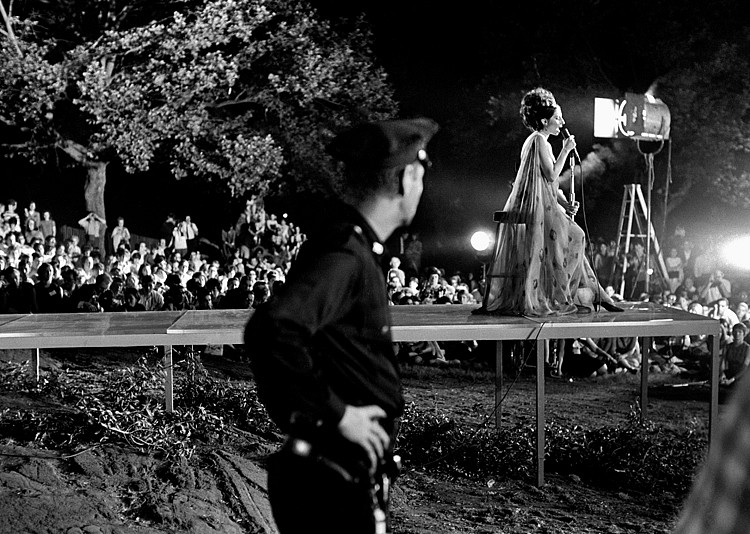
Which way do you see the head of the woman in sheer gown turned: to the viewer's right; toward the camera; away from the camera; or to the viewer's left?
to the viewer's right

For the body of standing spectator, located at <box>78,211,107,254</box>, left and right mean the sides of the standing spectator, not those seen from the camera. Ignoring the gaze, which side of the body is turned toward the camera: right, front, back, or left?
front

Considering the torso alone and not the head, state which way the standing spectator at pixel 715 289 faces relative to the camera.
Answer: toward the camera

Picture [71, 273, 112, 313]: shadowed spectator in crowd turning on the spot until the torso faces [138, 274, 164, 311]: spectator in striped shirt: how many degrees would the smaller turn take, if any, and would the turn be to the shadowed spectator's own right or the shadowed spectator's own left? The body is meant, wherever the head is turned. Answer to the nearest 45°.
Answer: approximately 45° to the shadowed spectator's own left

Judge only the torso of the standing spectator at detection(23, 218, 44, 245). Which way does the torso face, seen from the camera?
toward the camera

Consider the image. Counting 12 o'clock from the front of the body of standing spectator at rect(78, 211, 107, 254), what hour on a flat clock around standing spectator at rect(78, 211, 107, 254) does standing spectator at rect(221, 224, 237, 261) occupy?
standing spectator at rect(221, 224, 237, 261) is roughly at 9 o'clock from standing spectator at rect(78, 211, 107, 254).

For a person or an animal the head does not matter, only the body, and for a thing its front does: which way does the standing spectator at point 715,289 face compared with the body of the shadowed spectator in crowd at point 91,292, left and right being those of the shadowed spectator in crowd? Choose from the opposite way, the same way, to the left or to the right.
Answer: to the right

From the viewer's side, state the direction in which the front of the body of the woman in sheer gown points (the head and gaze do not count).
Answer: to the viewer's right

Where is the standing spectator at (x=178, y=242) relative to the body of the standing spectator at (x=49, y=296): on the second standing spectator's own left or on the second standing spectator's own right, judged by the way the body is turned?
on the second standing spectator's own left

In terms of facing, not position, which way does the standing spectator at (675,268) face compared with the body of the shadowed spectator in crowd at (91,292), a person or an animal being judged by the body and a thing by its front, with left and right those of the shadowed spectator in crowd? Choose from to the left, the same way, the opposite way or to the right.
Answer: to the right
